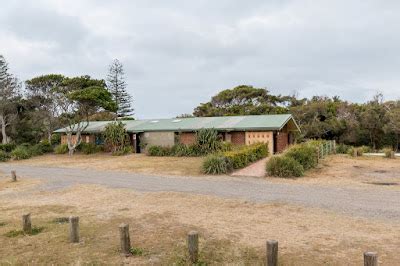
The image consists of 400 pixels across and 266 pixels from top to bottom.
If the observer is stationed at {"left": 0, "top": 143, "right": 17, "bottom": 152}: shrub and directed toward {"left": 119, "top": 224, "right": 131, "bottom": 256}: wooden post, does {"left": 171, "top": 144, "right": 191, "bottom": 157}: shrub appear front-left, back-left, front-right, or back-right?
front-left

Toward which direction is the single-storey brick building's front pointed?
toward the camera

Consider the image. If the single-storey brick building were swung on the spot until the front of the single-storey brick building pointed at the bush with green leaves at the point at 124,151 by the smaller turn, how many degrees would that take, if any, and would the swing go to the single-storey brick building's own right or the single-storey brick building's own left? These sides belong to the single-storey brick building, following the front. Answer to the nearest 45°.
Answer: approximately 90° to the single-storey brick building's own right

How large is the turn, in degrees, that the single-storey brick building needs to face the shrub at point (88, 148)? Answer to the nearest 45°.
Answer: approximately 90° to its right

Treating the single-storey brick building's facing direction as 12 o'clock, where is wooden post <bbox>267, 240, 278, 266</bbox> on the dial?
The wooden post is roughly at 12 o'clock from the single-storey brick building.

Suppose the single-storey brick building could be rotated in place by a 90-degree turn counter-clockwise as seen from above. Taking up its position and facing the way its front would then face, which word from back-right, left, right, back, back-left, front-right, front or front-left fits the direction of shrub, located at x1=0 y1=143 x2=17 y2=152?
back

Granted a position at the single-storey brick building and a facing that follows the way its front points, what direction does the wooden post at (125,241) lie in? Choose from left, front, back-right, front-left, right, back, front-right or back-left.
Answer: front

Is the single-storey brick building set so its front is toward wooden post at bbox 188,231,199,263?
yes

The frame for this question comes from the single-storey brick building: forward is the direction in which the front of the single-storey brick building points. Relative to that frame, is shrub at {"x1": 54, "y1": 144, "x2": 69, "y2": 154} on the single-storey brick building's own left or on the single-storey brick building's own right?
on the single-storey brick building's own right

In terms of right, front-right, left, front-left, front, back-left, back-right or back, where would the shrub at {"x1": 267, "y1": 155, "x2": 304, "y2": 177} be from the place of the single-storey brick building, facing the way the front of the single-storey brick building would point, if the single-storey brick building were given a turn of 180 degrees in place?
back

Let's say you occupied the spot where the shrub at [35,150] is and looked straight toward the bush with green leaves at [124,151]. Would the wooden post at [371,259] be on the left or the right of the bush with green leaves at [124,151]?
right

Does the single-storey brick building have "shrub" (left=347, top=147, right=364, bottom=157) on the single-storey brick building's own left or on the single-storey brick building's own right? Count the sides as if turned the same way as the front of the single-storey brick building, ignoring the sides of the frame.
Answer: on the single-storey brick building's own left

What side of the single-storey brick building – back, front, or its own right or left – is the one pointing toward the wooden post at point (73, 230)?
front

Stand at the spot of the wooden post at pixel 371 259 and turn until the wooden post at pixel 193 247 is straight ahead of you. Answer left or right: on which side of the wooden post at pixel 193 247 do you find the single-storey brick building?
right

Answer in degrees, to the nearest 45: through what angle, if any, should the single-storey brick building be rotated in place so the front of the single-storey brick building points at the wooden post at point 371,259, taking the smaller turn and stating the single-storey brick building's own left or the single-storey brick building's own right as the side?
0° — it already faces it
